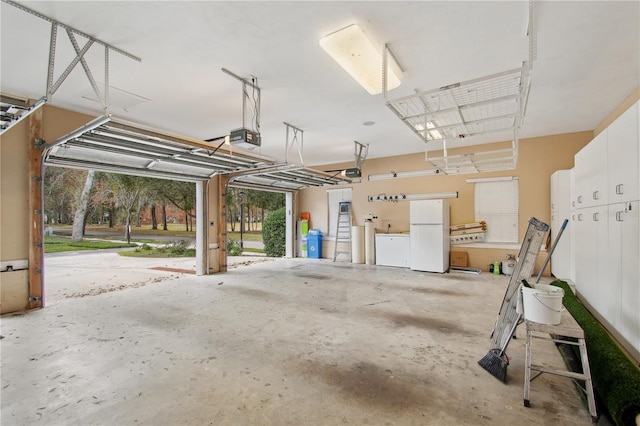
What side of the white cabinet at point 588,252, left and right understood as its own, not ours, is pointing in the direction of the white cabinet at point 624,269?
left

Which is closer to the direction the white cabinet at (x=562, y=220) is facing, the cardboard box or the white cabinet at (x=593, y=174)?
the cardboard box

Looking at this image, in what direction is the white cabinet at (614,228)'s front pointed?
to the viewer's left

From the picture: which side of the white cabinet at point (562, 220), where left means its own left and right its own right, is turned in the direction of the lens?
left

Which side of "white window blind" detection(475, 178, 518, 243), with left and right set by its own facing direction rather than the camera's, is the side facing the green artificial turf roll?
front

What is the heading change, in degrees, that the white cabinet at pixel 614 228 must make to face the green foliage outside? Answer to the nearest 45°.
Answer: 0° — it already faces it

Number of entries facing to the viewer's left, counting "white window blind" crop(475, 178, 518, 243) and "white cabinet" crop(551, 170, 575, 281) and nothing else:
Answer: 1

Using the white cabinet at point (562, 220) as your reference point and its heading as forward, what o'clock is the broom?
The broom is roughly at 9 o'clock from the white cabinet.

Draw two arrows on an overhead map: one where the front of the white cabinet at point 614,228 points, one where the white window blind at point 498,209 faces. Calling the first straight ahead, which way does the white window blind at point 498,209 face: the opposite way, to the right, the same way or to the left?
to the left

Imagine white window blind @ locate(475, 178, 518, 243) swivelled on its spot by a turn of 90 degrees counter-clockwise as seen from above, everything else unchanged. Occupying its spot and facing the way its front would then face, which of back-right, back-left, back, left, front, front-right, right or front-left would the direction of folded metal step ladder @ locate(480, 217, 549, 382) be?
right

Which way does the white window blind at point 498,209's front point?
toward the camera

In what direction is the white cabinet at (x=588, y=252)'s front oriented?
to the viewer's left

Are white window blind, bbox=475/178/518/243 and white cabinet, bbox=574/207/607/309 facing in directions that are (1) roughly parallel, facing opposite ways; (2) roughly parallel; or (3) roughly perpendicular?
roughly perpendicular

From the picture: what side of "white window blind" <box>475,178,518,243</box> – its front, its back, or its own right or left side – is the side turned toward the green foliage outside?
right

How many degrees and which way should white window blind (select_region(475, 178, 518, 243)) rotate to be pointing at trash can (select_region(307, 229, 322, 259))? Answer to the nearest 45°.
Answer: approximately 90° to its right
